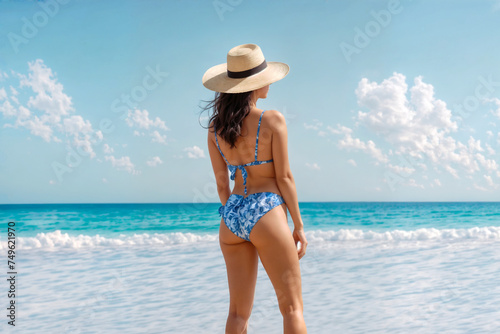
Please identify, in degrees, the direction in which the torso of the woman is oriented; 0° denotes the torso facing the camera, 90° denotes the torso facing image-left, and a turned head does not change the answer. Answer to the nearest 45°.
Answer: approximately 225°

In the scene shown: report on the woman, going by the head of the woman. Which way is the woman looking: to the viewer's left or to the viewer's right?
to the viewer's right
